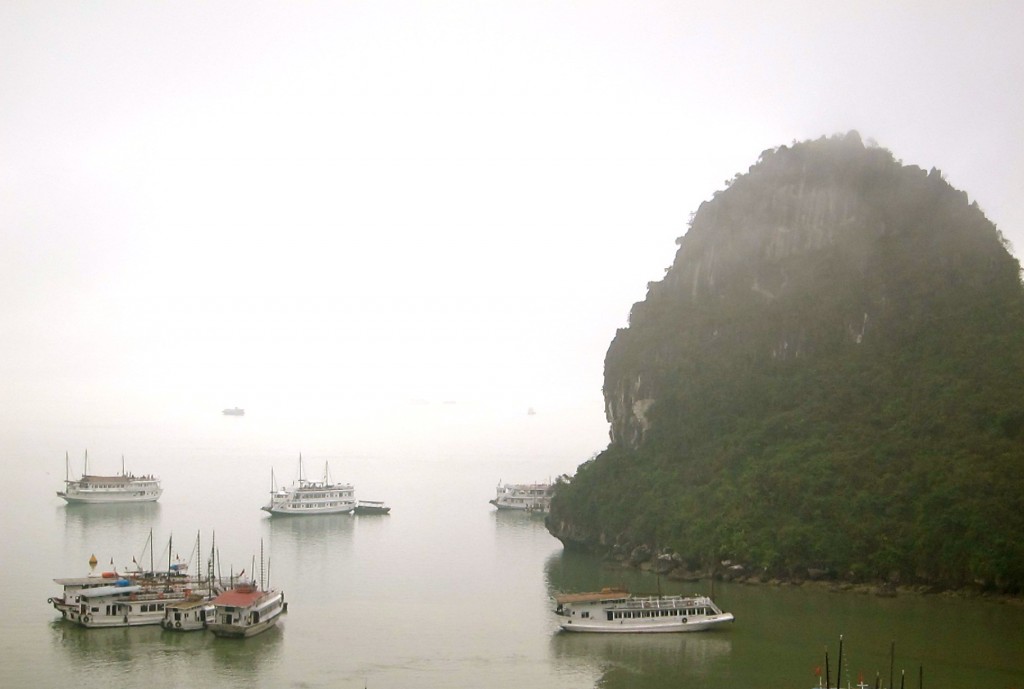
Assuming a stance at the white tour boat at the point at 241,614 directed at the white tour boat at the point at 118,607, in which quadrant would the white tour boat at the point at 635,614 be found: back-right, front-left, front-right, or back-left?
back-right

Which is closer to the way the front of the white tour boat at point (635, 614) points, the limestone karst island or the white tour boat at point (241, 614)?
the limestone karst island

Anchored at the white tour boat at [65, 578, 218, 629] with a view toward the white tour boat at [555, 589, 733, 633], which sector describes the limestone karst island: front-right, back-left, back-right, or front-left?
front-left

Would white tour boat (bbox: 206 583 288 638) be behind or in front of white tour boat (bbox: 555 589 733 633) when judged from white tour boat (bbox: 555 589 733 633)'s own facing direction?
behind

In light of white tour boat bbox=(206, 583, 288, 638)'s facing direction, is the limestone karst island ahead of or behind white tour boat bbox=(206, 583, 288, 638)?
ahead

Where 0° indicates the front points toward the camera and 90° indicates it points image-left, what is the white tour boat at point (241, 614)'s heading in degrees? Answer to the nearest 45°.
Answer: approximately 225°

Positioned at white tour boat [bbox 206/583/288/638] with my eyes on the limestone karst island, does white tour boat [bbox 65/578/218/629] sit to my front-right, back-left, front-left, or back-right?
back-left

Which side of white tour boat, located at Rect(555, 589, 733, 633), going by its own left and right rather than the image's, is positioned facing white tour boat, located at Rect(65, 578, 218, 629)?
back

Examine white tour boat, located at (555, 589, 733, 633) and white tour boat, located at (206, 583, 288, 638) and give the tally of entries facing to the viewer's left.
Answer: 0

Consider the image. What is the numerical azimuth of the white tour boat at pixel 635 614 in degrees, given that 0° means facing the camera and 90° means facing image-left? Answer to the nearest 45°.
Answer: approximately 270°
